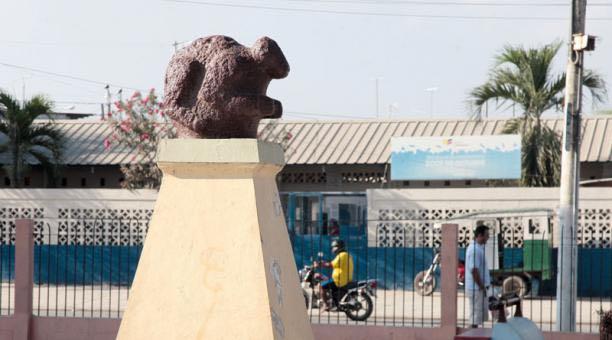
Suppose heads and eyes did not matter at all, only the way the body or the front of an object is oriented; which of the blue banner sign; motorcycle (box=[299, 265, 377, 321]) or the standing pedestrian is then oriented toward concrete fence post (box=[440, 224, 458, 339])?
the blue banner sign

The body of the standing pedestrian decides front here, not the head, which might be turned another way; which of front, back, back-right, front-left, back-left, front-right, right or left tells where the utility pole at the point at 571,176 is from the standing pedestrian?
front-left

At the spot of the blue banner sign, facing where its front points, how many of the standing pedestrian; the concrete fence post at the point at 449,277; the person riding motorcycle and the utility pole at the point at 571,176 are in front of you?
4

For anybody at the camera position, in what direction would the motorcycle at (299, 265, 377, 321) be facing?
facing away from the viewer and to the left of the viewer

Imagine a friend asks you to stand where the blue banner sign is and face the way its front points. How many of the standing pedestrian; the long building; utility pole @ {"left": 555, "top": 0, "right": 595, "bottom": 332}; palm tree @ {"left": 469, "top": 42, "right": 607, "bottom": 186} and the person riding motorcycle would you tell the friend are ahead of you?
3

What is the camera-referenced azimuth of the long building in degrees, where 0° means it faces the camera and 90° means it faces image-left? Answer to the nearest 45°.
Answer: approximately 0°
